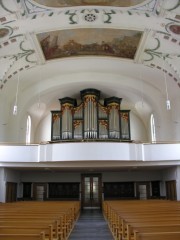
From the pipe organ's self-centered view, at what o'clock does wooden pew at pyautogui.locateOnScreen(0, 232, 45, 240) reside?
The wooden pew is roughly at 12 o'clock from the pipe organ.

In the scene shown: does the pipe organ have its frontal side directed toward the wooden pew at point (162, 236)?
yes

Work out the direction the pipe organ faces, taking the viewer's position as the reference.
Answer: facing the viewer
